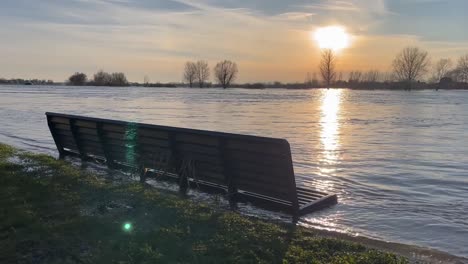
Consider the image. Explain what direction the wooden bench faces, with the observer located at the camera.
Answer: facing away from the viewer and to the right of the viewer
